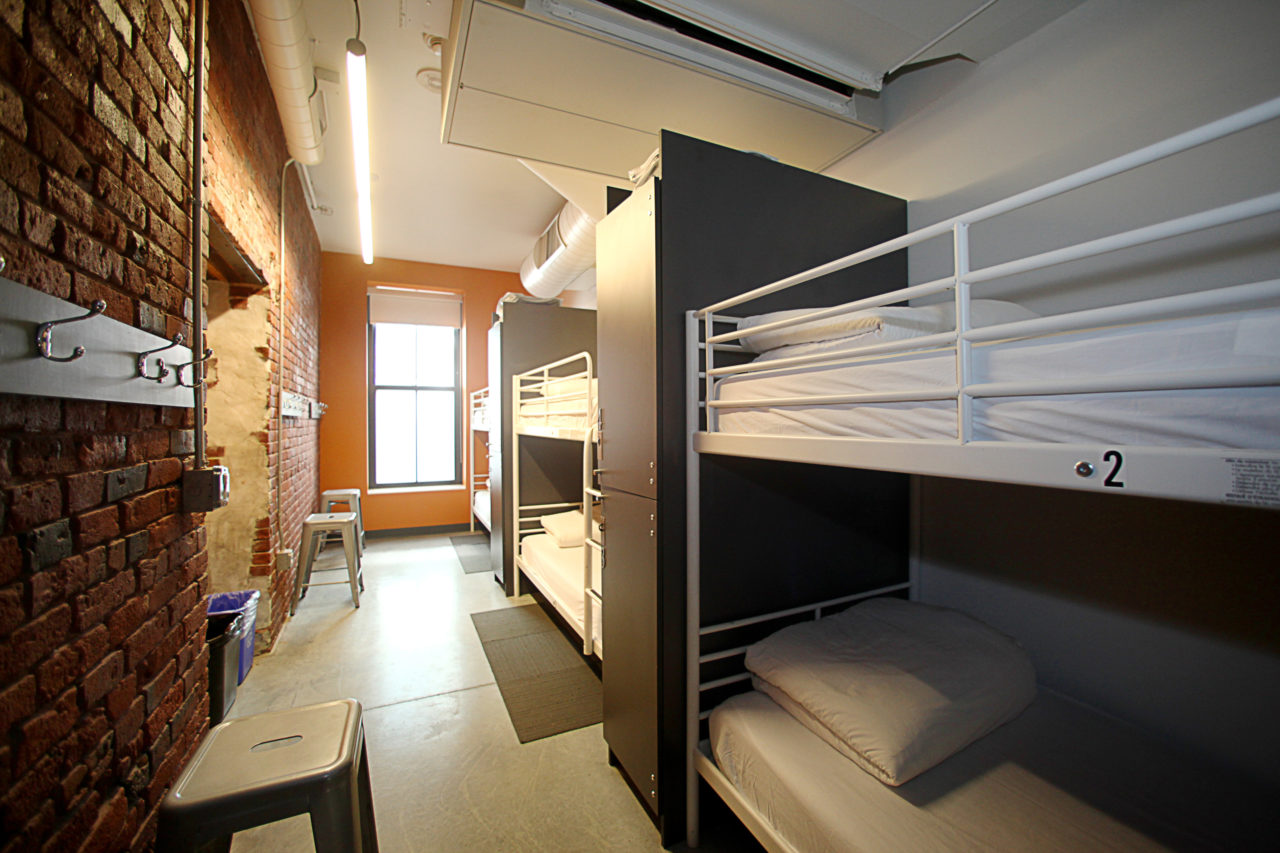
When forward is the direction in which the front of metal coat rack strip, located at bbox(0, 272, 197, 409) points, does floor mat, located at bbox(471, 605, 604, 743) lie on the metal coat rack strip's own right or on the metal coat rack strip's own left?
on the metal coat rack strip's own left

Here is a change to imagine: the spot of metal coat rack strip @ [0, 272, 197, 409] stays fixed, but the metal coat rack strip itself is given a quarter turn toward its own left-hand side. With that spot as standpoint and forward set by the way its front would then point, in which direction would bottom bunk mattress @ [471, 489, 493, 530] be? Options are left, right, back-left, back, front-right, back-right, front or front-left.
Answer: front

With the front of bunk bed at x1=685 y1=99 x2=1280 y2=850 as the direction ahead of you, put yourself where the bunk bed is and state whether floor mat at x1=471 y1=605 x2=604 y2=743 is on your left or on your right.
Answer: on your right

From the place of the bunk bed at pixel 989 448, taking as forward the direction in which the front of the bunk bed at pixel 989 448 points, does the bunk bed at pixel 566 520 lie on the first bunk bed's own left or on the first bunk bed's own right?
on the first bunk bed's own right

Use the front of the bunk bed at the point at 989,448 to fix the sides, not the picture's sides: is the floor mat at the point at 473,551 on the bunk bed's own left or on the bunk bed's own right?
on the bunk bed's own right

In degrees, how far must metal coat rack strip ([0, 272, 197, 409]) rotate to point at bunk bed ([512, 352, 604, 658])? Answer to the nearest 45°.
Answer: approximately 90° to its left

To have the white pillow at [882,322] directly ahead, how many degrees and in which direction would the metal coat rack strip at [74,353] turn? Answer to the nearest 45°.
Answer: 0° — it already faces it

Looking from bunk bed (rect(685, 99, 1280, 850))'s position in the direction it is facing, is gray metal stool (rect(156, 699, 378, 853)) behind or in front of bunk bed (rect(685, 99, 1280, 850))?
in front

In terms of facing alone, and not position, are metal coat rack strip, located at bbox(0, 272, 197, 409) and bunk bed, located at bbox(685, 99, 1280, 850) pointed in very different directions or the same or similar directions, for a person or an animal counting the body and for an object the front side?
very different directions

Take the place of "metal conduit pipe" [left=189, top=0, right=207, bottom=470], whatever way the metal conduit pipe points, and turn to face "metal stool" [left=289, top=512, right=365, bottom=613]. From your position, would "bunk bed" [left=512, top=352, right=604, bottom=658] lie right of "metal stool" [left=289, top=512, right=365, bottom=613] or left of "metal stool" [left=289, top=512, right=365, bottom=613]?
right

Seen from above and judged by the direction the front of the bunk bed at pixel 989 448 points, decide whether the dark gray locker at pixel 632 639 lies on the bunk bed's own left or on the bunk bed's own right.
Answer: on the bunk bed's own right

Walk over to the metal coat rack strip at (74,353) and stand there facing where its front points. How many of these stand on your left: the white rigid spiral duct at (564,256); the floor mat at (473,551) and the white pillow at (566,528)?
3

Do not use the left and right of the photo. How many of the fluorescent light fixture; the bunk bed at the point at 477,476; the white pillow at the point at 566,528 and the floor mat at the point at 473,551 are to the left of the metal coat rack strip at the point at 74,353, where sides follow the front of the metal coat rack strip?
4

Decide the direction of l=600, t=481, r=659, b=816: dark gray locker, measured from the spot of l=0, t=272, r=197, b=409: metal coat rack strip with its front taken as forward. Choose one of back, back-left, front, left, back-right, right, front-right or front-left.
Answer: front-left
